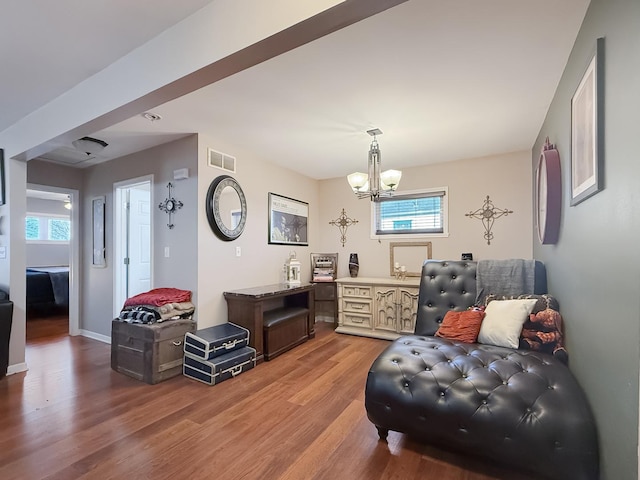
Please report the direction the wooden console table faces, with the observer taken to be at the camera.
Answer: facing the viewer and to the right of the viewer

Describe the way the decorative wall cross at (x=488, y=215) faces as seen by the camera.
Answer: facing the viewer

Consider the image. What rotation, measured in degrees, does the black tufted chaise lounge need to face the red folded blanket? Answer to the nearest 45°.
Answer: approximately 45° to its right

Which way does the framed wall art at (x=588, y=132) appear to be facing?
to the viewer's left

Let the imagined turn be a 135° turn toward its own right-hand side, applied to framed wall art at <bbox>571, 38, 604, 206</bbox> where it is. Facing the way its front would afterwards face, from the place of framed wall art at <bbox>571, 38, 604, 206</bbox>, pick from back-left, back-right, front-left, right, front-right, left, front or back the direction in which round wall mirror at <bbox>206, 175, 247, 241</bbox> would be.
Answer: back-left

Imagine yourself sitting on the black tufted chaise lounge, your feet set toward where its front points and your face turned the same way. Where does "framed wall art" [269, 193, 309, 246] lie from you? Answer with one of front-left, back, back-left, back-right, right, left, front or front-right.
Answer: right

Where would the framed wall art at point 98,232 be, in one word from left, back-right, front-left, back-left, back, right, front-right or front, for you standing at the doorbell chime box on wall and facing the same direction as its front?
right

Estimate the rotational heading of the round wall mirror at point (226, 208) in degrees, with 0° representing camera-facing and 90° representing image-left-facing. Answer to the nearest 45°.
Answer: approximately 315°

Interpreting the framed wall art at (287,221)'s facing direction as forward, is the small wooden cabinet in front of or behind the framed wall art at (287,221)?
in front

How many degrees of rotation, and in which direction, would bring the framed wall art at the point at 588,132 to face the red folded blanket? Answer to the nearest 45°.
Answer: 0° — it already faces it
